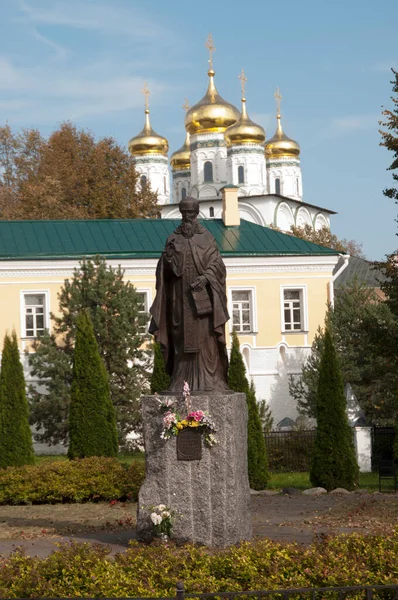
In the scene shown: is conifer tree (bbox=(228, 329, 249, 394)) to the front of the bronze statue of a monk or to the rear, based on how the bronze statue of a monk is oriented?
to the rear

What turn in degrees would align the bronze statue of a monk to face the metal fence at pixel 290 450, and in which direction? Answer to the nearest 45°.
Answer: approximately 180°

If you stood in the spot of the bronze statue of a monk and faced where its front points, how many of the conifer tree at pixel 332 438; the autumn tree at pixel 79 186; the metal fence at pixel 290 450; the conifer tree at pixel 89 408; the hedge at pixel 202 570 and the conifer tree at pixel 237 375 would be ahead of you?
1

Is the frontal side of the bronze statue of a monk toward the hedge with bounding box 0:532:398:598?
yes

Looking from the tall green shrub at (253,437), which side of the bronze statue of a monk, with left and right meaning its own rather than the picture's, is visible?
back

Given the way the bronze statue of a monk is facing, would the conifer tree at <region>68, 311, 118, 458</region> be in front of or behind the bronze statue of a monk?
behind

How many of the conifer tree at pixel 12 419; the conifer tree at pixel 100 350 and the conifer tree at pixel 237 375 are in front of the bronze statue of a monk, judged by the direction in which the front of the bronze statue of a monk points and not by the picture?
0

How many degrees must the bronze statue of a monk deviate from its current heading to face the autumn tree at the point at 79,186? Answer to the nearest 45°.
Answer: approximately 180°

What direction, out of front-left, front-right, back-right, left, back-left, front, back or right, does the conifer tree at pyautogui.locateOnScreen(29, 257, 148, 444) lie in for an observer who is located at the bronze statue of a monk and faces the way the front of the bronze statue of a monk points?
back

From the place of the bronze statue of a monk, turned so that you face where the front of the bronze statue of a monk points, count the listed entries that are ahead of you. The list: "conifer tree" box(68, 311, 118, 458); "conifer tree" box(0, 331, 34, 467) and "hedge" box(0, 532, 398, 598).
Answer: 1

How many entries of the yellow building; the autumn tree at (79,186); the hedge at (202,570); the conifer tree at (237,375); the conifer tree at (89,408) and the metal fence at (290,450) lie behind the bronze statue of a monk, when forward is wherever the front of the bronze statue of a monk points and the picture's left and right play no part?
5
